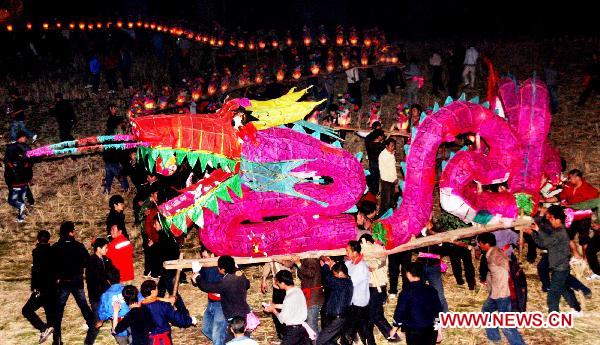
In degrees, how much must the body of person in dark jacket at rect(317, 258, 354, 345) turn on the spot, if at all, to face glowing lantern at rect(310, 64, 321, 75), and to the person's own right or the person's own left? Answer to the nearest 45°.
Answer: approximately 45° to the person's own right

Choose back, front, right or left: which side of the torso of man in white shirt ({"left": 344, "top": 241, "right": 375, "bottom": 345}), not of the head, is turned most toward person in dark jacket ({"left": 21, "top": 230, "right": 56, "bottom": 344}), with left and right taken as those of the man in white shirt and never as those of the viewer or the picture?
front

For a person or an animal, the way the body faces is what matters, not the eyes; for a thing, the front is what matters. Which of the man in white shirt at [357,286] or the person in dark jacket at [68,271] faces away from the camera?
the person in dark jacket

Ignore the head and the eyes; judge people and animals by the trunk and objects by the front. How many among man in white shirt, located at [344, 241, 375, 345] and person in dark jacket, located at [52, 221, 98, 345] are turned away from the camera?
1

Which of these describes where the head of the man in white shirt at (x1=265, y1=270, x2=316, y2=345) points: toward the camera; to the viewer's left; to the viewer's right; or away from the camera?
to the viewer's left

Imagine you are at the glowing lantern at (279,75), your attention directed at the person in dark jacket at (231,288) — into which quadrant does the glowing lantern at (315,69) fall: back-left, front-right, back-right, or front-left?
back-left

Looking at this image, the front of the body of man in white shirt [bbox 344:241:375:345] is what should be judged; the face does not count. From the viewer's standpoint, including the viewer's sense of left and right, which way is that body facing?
facing to the left of the viewer

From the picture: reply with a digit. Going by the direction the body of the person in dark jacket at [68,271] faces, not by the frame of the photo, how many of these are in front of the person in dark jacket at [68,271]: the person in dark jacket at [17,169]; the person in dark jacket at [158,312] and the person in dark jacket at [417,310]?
1

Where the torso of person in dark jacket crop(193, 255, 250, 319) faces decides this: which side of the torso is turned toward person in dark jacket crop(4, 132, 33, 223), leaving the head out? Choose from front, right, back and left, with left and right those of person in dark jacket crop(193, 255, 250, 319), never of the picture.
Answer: front

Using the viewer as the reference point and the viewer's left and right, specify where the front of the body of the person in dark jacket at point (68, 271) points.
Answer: facing away from the viewer

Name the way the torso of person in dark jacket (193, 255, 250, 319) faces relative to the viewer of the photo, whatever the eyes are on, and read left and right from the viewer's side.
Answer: facing away from the viewer and to the left of the viewer

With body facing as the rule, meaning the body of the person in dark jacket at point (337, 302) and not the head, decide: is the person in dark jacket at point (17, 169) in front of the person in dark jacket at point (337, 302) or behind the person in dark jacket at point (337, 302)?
in front
